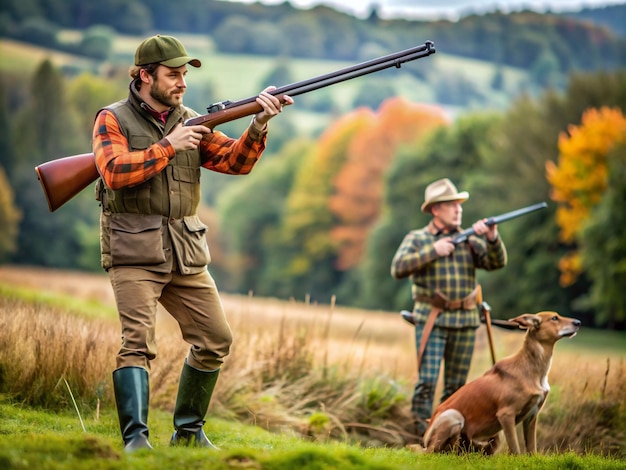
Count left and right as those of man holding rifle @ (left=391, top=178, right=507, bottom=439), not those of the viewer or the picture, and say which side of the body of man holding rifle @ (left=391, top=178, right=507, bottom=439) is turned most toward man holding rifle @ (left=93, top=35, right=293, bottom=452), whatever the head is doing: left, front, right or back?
right

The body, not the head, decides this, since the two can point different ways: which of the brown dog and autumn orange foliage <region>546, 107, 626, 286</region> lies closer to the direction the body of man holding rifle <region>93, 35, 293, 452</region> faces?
the brown dog

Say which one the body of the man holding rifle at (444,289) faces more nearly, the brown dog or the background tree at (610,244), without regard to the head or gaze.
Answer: the brown dog

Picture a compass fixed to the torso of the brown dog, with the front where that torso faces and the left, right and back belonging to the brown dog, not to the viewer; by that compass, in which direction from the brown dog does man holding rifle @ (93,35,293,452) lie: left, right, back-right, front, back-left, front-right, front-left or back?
back-right

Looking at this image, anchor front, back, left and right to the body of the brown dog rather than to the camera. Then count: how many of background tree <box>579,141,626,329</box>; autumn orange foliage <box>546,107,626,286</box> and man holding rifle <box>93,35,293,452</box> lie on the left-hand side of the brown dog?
2

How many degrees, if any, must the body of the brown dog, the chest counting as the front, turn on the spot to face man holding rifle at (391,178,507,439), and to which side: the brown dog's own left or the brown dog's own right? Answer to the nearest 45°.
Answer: approximately 135° to the brown dog's own left

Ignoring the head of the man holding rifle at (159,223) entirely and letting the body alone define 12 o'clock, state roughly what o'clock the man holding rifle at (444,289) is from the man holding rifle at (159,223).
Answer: the man holding rifle at (444,289) is roughly at 9 o'clock from the man holding rifle at (159,223).

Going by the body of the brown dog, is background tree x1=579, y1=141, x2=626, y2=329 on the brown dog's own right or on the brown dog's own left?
on the brown dog's own left

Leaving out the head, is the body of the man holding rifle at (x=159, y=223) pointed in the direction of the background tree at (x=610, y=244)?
no

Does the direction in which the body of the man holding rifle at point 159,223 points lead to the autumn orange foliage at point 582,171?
no

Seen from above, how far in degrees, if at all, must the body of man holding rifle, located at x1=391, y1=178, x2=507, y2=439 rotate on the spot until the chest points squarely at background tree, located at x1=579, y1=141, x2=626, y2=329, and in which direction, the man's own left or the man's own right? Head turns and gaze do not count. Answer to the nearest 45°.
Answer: approximately 135° to the man's own left

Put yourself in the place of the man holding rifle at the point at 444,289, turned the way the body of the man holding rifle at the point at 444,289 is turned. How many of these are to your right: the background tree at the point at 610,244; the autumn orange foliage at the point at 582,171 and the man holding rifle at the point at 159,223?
1

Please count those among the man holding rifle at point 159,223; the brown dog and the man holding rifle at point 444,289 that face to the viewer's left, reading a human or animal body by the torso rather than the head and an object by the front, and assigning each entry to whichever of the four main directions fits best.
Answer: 0

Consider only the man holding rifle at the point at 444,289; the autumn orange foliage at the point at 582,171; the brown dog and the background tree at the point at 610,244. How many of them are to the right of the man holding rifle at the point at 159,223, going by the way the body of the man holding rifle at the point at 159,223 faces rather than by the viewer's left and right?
0

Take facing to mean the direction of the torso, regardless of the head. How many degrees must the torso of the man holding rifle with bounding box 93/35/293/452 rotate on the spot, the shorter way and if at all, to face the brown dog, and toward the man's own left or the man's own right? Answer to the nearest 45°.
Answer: approximately 45° to the man's own left

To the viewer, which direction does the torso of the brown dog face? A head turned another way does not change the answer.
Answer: to the viewer's right

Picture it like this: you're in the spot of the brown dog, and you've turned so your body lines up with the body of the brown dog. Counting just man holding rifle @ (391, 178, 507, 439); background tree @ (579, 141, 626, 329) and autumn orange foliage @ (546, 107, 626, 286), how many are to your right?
0
